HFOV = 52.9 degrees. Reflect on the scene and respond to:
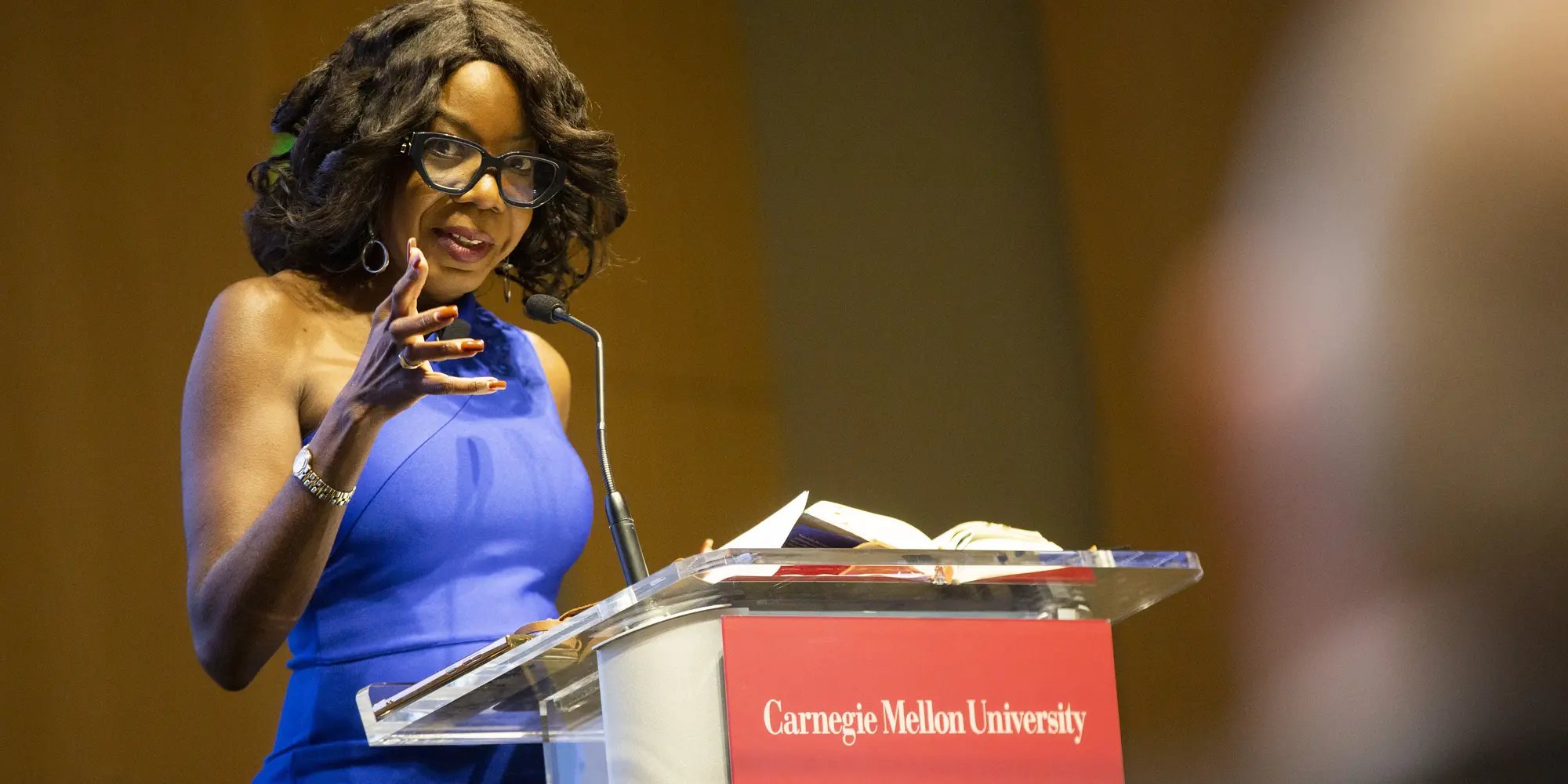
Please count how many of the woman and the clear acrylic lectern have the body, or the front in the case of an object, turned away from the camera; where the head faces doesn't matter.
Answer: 0

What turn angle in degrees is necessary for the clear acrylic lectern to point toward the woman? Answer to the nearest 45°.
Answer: approximately 180°

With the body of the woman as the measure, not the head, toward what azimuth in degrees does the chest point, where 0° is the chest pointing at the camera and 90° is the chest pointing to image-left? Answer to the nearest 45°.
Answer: approximately 315°

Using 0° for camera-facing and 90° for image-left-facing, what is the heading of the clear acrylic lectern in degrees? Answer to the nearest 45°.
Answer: approximately 315°
